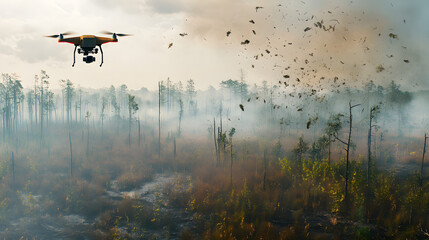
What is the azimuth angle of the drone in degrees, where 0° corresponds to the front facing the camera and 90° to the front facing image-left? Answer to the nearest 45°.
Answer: approximately 0°
